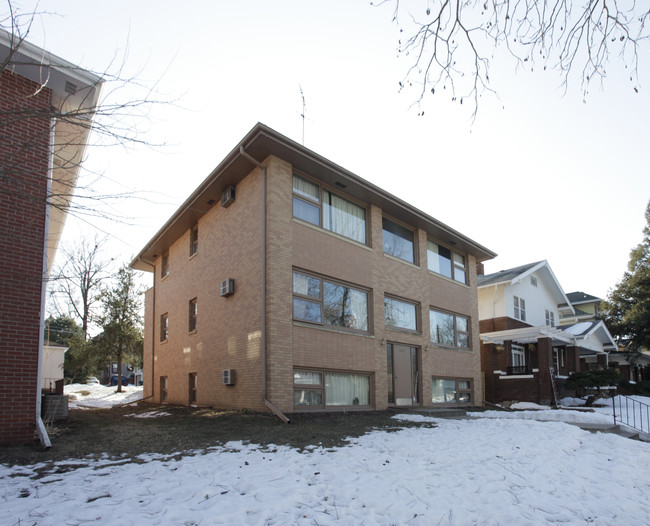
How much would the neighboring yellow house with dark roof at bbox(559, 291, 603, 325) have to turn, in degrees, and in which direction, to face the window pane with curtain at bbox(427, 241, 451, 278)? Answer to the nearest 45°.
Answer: approximately 45° to its right

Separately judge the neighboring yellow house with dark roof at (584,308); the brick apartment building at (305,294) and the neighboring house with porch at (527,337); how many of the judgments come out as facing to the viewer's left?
0

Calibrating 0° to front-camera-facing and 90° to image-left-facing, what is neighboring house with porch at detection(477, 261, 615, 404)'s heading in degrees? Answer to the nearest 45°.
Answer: approximately 315°

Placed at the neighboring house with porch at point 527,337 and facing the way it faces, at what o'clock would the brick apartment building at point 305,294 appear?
The brick apartment building is roughly at 2 o'clock from the neighboring house with porch.

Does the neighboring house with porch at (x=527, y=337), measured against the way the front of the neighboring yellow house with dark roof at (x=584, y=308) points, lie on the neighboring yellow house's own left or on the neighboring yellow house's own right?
on the neighboring yellow house's own right

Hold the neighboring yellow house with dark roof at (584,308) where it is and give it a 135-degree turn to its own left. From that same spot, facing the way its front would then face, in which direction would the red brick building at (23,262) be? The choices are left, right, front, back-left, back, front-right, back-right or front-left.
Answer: back

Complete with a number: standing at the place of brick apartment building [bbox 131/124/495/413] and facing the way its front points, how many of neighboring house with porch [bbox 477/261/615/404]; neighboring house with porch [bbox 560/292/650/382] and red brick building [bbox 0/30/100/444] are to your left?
2

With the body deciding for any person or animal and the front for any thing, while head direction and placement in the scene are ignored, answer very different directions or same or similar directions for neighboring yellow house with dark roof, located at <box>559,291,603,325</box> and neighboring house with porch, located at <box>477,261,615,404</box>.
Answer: same or similar directions

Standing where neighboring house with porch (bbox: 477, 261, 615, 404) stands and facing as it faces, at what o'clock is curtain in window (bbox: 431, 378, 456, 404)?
The curtain in window is roughly at 2 o'clock from the neighboring house with porch.

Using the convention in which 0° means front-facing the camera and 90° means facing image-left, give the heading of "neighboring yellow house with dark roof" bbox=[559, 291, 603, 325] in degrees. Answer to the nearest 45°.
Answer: approximately 315°

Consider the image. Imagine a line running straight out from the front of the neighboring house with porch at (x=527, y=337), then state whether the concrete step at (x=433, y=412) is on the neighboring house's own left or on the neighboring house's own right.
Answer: on the neighboring house's own right

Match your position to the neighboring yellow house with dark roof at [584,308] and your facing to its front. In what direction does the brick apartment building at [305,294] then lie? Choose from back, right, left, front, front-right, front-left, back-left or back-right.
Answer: front-right

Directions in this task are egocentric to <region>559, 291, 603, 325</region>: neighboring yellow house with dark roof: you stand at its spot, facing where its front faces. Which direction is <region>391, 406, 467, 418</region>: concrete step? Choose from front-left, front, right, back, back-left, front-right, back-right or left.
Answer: front-right

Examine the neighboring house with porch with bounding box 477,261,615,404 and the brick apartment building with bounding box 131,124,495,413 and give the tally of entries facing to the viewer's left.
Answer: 0

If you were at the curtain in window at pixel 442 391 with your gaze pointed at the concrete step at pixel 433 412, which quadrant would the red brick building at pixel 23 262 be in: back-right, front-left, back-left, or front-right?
front-right

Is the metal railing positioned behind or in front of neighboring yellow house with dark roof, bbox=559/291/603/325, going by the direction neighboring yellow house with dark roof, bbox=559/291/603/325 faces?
in front
